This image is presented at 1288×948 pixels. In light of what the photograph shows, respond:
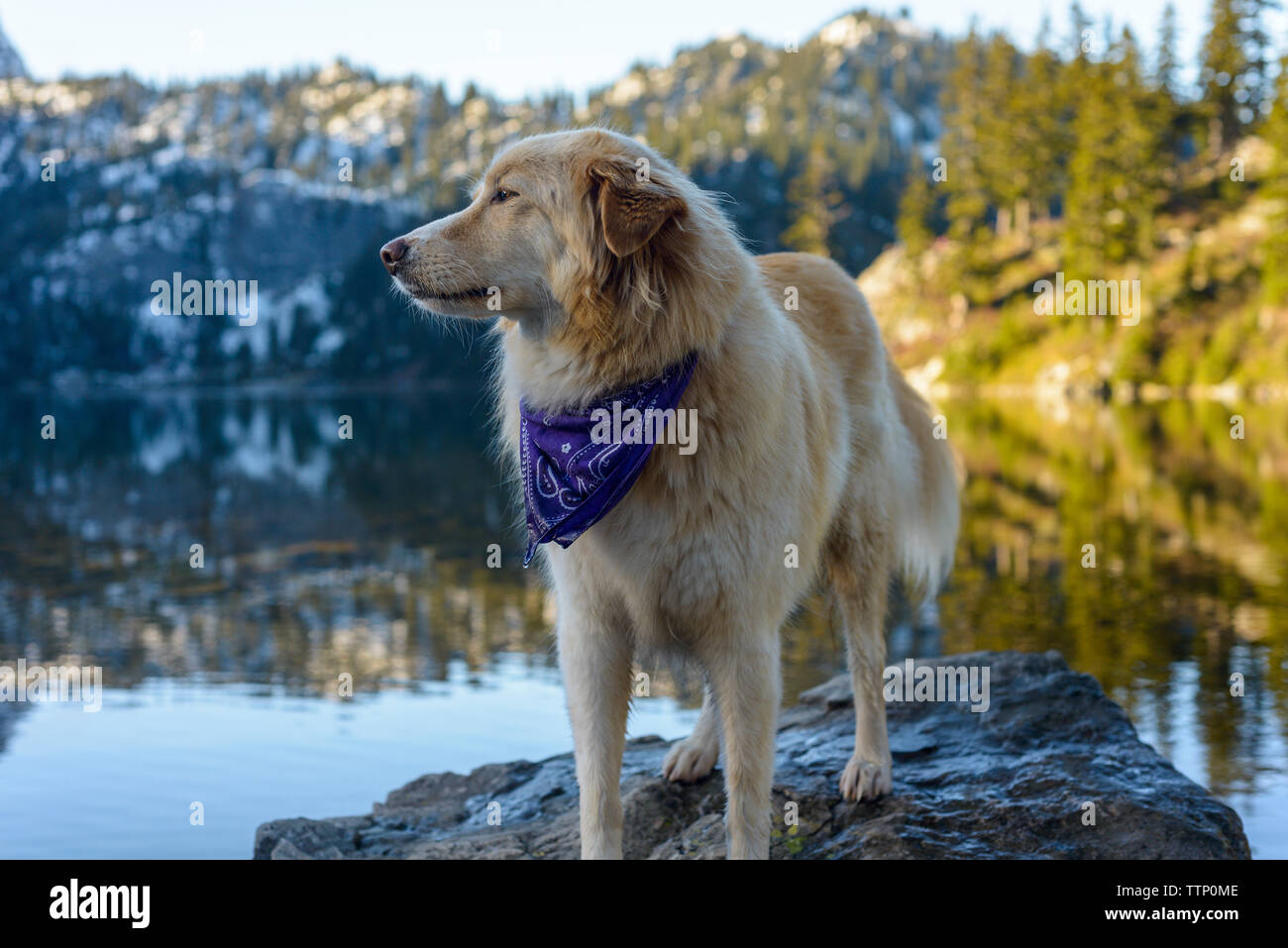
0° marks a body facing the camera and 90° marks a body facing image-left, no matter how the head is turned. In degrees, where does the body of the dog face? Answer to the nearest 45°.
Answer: approximately 45°
